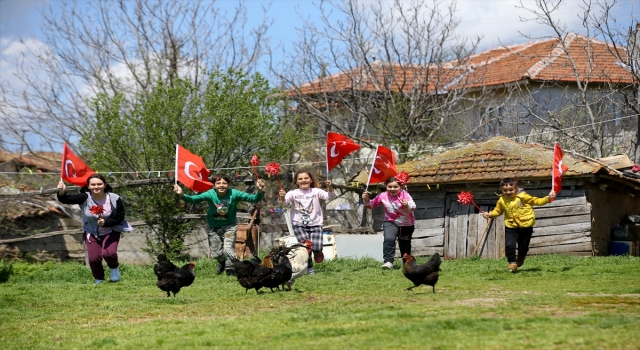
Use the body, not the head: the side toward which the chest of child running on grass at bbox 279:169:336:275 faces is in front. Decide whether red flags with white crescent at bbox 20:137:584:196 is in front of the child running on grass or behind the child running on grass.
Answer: behind

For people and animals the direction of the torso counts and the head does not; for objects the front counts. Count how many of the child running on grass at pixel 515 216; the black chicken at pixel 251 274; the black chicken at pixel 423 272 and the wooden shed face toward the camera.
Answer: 2

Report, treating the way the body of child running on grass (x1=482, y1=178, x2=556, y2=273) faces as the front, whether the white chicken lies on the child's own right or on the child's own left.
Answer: on the child's own right

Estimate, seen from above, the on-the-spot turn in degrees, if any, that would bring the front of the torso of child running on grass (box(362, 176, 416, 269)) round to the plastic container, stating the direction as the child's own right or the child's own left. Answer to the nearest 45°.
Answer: approximately 135° to the child's own left

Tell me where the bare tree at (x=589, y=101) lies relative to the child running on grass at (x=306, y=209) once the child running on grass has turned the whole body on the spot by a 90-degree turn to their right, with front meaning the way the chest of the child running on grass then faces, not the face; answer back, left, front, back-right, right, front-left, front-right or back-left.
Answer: back-right

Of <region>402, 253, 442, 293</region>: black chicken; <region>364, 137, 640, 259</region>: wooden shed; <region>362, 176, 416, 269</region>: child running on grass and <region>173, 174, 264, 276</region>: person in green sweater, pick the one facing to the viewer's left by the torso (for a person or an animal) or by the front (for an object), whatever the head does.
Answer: the black chicken

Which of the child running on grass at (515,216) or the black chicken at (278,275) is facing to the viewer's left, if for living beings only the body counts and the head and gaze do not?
the black chicken

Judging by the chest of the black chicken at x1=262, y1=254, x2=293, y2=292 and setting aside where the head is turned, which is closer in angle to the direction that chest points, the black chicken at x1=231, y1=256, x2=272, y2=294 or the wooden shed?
the black chicken
